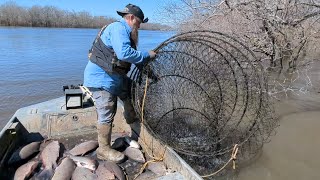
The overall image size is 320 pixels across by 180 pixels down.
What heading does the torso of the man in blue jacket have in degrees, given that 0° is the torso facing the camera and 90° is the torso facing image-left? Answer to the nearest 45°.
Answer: approximately 270°

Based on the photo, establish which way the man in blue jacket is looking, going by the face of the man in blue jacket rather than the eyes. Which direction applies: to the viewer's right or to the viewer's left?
to the viewer's right
